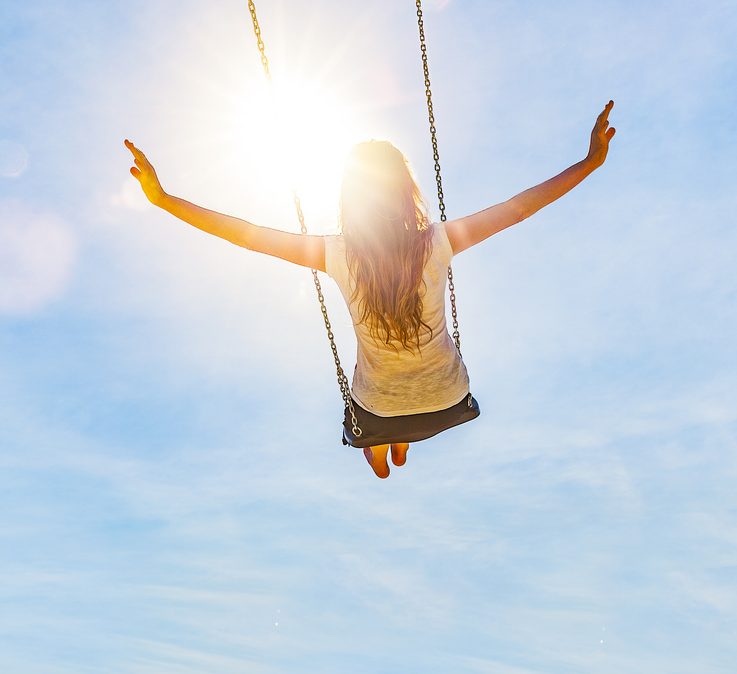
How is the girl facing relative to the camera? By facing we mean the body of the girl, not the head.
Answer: away from the camera

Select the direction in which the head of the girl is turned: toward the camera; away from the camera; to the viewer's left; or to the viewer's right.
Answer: away from the camera
